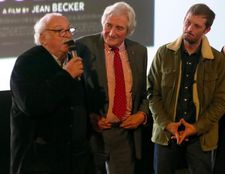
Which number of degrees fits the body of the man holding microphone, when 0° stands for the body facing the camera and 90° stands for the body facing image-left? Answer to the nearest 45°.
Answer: approximately 315°
